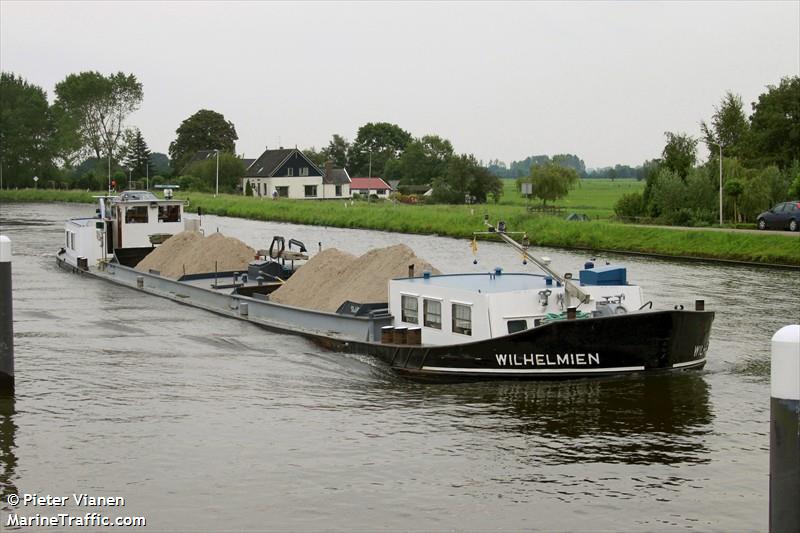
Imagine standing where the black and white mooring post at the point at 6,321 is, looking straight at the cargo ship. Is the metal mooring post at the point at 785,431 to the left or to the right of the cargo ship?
right

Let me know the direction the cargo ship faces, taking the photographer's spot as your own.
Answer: facing the viewer and to the right of the viewer

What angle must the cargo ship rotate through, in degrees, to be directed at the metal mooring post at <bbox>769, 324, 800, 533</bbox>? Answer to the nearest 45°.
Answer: approximately 45° to its right

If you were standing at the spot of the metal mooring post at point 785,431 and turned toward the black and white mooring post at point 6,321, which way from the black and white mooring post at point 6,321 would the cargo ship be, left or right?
right
